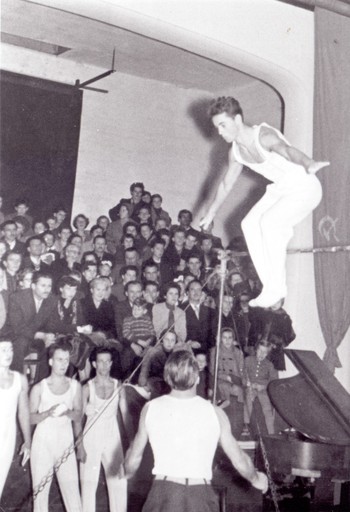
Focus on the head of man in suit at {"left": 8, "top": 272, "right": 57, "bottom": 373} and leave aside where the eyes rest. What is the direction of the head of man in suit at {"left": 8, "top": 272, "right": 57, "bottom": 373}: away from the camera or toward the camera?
toward the camera

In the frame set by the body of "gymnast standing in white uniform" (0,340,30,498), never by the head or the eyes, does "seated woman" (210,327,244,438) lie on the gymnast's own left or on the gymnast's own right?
on the gymnast's own left

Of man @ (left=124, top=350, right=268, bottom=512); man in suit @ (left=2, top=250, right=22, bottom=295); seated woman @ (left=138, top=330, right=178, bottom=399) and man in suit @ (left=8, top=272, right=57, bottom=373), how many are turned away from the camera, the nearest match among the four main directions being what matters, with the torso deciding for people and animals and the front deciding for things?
1

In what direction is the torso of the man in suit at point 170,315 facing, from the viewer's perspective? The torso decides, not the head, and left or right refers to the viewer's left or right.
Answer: facing the viewer

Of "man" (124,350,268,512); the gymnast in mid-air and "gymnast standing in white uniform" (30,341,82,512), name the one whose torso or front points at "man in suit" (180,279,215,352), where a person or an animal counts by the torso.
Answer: the man

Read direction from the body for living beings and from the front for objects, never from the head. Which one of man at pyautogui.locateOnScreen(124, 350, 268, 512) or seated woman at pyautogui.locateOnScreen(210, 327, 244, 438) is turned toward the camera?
the seated woman

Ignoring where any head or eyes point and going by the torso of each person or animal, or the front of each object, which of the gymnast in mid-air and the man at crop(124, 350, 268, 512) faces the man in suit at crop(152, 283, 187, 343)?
the man

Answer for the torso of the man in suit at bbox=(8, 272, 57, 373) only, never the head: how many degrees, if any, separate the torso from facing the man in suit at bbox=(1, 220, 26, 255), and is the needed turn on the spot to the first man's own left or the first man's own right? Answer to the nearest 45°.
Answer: approximately 135° to the first man's own left

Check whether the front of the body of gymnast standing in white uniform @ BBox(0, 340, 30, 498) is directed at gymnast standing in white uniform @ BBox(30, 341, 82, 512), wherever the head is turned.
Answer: no

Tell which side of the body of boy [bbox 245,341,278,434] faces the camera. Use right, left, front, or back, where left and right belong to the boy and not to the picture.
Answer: front

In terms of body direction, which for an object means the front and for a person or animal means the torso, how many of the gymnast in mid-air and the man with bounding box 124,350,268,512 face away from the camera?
1

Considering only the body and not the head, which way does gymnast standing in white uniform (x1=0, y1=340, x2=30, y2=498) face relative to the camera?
toward the camera

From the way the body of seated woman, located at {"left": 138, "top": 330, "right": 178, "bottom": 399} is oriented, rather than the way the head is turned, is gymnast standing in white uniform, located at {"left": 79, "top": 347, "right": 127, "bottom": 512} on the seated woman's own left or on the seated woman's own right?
on the seated woman's own right

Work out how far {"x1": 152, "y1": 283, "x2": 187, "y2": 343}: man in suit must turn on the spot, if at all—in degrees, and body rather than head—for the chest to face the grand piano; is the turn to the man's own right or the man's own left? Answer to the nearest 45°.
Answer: approximately 45° to the man's own left

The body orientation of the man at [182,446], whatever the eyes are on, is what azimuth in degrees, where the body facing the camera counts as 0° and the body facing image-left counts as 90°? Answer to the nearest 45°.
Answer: approximately 180°

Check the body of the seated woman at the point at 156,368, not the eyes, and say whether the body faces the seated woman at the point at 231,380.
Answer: no

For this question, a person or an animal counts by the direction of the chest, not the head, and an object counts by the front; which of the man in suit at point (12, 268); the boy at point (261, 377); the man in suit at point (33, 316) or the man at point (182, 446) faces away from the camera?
the man

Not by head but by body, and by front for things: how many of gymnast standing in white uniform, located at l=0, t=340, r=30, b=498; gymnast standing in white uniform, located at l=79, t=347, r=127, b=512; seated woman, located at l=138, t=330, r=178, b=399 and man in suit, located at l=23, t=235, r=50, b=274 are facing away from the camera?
0
